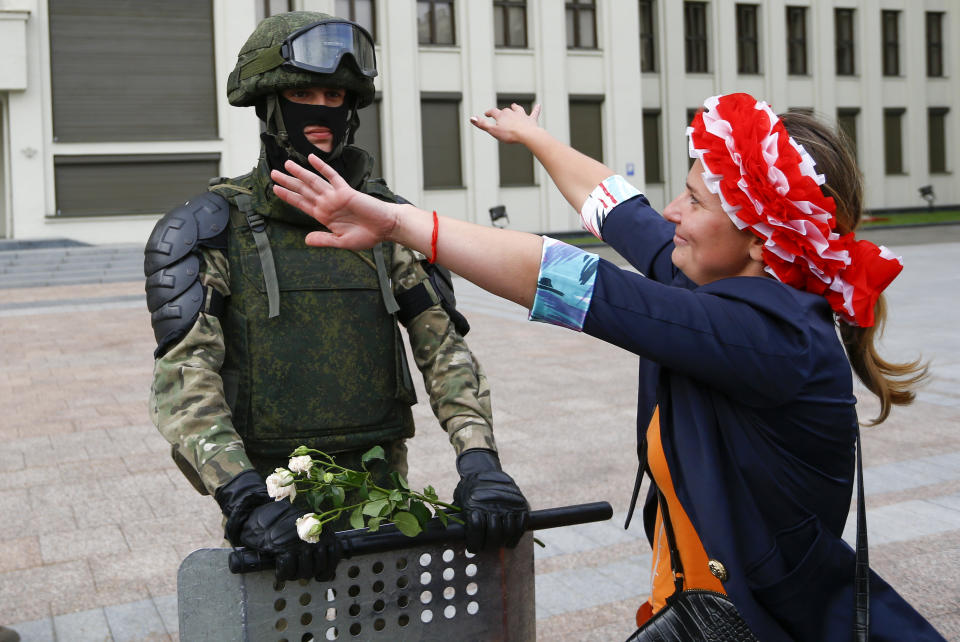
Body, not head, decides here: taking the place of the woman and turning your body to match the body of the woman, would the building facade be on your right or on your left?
on your right

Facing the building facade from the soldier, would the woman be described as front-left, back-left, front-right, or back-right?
back-right

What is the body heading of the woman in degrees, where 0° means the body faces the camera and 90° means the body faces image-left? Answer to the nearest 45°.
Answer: approximately 90°

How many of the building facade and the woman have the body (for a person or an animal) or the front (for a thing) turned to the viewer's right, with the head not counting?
0

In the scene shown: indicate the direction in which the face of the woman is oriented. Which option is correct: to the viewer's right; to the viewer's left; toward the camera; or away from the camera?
to the viewer's left
